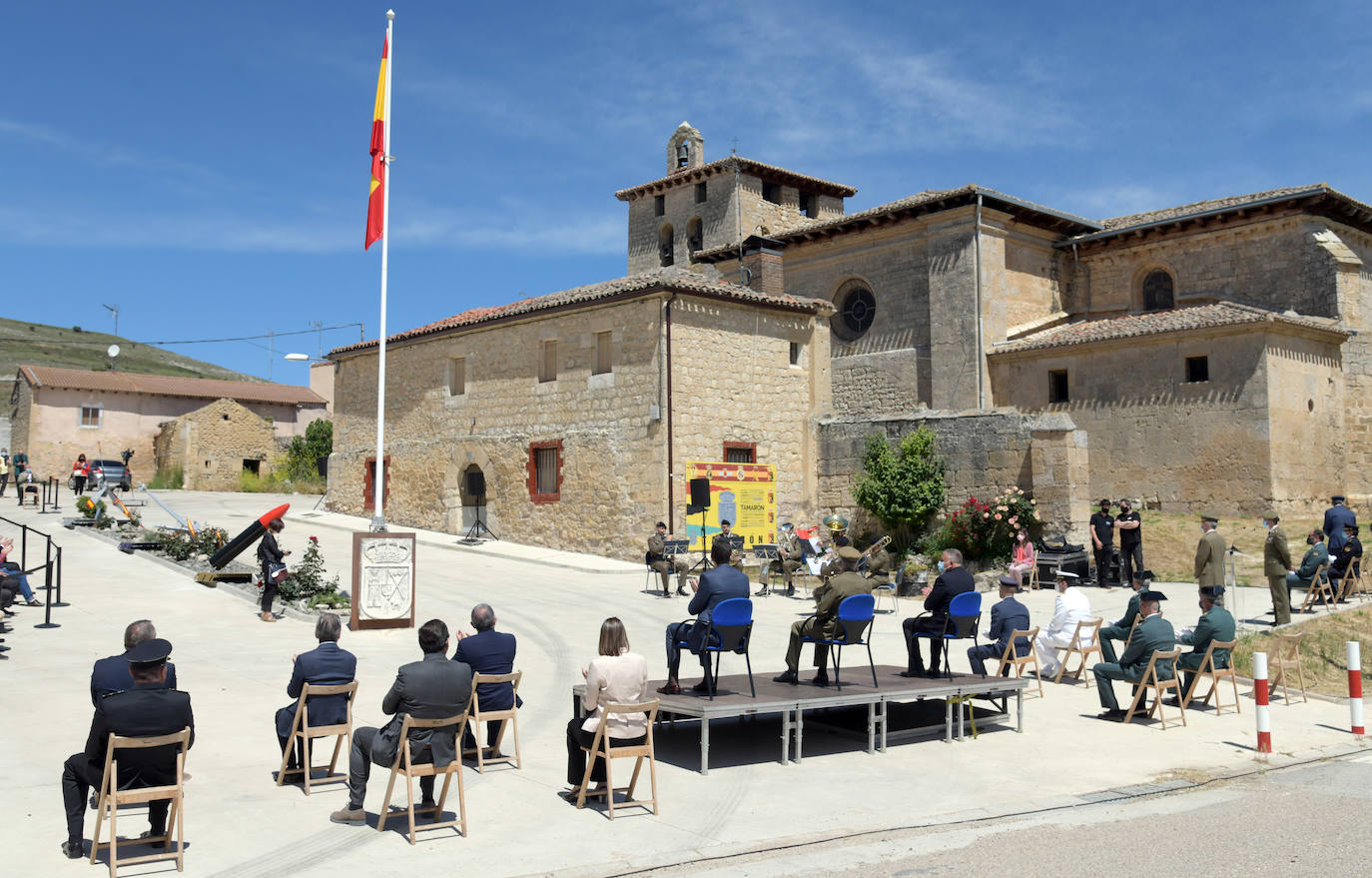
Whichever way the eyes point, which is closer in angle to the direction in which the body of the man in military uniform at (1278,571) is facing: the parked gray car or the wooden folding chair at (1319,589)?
the parked gray car

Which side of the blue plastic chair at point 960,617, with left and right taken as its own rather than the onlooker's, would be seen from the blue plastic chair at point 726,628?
left

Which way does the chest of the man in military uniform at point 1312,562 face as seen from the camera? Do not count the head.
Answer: to the viewer's left

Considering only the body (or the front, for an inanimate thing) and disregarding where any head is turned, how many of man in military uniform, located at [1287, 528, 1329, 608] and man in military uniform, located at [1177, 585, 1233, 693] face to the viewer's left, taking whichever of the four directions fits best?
2

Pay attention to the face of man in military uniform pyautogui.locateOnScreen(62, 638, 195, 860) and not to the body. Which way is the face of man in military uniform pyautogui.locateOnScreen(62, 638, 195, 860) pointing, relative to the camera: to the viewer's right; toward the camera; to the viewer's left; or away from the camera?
away from the camera

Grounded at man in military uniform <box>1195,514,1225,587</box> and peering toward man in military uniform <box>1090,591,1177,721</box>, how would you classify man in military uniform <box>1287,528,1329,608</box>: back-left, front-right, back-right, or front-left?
back-left

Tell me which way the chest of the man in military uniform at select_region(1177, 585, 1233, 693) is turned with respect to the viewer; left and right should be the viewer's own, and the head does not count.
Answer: facing to the left of the viewer

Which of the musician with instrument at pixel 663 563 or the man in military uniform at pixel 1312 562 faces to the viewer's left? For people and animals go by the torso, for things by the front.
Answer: the man in military uniform

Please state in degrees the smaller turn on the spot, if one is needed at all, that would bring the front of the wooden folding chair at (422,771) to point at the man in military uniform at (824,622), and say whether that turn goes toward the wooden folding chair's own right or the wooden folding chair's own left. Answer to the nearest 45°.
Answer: approximately 90° to the wooden folding chair's own right

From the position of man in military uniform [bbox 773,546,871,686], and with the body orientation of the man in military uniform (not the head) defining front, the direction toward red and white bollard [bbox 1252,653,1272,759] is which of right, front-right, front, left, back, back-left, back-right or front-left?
back-right

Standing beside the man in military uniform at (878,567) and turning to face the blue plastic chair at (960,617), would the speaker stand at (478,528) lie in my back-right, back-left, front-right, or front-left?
back-right

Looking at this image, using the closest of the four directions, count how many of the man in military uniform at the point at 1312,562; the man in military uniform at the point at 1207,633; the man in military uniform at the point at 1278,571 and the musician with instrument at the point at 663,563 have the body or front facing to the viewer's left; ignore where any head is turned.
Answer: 3

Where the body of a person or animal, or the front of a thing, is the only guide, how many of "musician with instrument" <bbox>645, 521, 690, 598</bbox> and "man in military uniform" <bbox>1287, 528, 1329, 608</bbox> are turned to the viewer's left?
1

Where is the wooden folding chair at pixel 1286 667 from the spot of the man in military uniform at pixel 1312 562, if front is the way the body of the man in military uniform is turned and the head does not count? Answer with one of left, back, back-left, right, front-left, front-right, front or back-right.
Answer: left

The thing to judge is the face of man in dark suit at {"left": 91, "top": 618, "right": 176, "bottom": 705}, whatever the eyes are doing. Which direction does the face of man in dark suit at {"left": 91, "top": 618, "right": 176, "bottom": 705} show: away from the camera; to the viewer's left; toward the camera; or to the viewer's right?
away from the camera

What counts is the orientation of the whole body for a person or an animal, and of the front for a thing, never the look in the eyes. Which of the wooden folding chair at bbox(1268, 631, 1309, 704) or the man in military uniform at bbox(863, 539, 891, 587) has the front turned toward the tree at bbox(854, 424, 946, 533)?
the wooden folding chair

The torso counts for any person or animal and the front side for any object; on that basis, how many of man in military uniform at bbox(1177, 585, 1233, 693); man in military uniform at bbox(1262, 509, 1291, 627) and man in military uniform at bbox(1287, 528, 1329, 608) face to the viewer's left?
3
